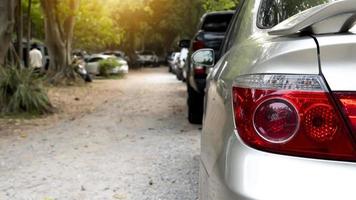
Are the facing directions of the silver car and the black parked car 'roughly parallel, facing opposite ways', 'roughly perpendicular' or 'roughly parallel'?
roughly parallel

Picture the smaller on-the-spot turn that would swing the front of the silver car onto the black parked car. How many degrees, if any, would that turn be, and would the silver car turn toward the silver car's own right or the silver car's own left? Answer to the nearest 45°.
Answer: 0° — it already faces it

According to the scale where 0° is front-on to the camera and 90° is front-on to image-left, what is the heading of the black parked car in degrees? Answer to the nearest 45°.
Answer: approximately 180°

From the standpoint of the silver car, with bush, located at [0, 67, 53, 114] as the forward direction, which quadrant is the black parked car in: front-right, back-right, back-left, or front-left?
front-right

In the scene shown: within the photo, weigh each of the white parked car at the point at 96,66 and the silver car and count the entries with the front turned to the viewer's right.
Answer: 1

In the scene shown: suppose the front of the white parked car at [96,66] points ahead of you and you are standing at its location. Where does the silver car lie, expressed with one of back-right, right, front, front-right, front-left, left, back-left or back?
right

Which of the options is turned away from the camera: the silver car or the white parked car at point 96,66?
the silver car

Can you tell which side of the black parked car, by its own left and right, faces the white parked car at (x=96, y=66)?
front

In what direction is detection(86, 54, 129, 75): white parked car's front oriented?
to the viewer's right

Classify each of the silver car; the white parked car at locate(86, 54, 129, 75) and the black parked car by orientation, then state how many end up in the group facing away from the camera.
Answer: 2

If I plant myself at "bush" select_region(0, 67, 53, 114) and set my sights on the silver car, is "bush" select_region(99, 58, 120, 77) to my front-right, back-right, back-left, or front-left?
back-left

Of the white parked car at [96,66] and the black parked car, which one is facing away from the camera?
the black parked car

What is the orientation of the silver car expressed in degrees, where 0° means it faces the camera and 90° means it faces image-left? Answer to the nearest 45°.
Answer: approximately 180°
